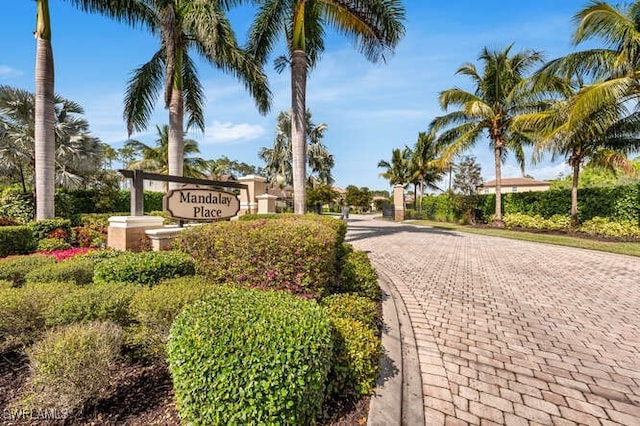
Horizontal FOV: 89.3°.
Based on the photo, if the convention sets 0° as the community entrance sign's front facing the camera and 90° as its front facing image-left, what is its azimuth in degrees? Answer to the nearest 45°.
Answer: approximately 315°

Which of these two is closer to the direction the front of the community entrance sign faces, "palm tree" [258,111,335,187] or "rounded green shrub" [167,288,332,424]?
the rounded green shrub

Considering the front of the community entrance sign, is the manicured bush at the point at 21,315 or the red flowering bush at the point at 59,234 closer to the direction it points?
the manicured bush

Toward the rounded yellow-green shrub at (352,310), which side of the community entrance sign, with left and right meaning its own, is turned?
front

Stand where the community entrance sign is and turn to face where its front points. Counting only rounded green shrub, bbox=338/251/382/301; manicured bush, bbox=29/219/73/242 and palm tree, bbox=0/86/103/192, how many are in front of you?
1

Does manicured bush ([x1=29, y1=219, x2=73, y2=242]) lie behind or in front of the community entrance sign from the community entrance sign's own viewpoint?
behind

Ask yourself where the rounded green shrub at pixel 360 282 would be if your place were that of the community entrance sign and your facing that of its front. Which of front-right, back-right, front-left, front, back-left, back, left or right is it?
front

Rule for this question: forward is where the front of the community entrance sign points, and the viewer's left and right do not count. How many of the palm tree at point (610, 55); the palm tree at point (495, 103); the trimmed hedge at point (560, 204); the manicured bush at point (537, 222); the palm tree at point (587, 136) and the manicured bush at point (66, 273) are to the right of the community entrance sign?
1

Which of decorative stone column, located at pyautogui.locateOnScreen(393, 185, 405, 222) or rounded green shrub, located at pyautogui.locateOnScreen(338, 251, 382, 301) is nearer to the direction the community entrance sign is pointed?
the rounded green shrub

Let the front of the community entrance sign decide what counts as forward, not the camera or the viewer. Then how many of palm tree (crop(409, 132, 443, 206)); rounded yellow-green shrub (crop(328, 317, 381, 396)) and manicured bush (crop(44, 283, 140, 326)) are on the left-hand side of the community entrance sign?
1

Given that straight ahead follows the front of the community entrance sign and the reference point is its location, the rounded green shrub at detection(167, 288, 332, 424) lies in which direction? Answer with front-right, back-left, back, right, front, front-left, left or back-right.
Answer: front-right
